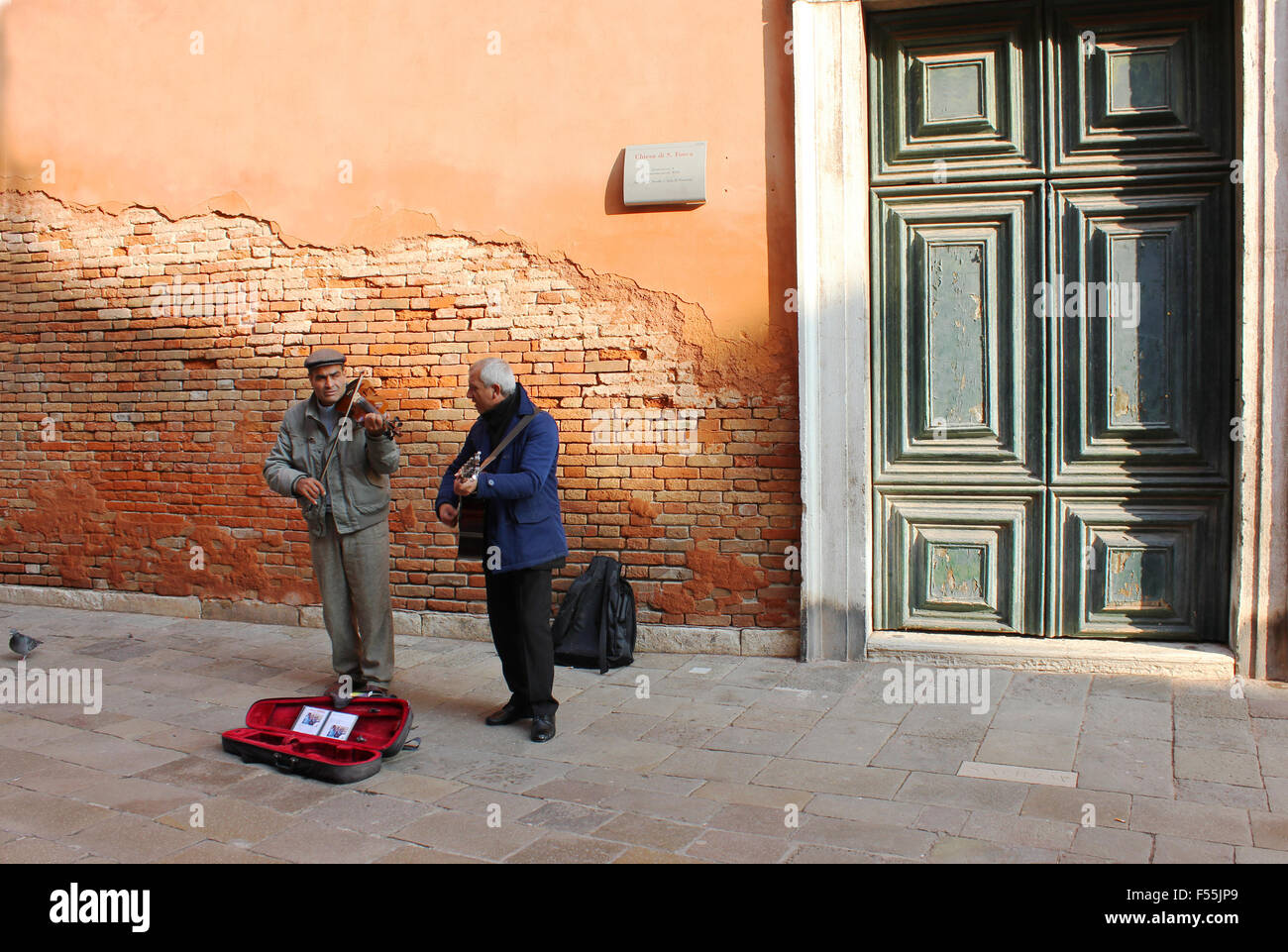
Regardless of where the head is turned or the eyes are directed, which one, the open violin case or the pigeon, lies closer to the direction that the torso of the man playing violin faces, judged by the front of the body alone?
the open violin case

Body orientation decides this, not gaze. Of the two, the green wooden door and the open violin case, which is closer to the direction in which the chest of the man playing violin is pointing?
the open violin case

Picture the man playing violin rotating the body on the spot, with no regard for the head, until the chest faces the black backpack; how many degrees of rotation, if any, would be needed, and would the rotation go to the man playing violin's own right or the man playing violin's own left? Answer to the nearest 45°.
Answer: approximately 90° to the man playing violin's own left

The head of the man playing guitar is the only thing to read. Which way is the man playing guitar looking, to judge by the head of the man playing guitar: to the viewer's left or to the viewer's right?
to the viewer's left

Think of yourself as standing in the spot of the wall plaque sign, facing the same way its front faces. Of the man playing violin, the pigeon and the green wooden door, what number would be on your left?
1

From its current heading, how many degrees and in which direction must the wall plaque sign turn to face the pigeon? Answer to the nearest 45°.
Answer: approximately 90° to its right

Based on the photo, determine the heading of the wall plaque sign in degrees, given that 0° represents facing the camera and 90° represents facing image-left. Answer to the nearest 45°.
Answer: approximately 0°

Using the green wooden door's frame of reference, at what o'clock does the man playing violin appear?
The man playing violin is roughly at 2 o'clock from the green wooden door.

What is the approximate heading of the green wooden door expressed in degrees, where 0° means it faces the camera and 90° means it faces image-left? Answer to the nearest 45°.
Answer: approximately 0°

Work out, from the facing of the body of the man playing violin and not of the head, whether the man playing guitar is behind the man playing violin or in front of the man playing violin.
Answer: in front

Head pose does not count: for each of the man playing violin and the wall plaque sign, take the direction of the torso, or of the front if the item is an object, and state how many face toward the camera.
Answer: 2
